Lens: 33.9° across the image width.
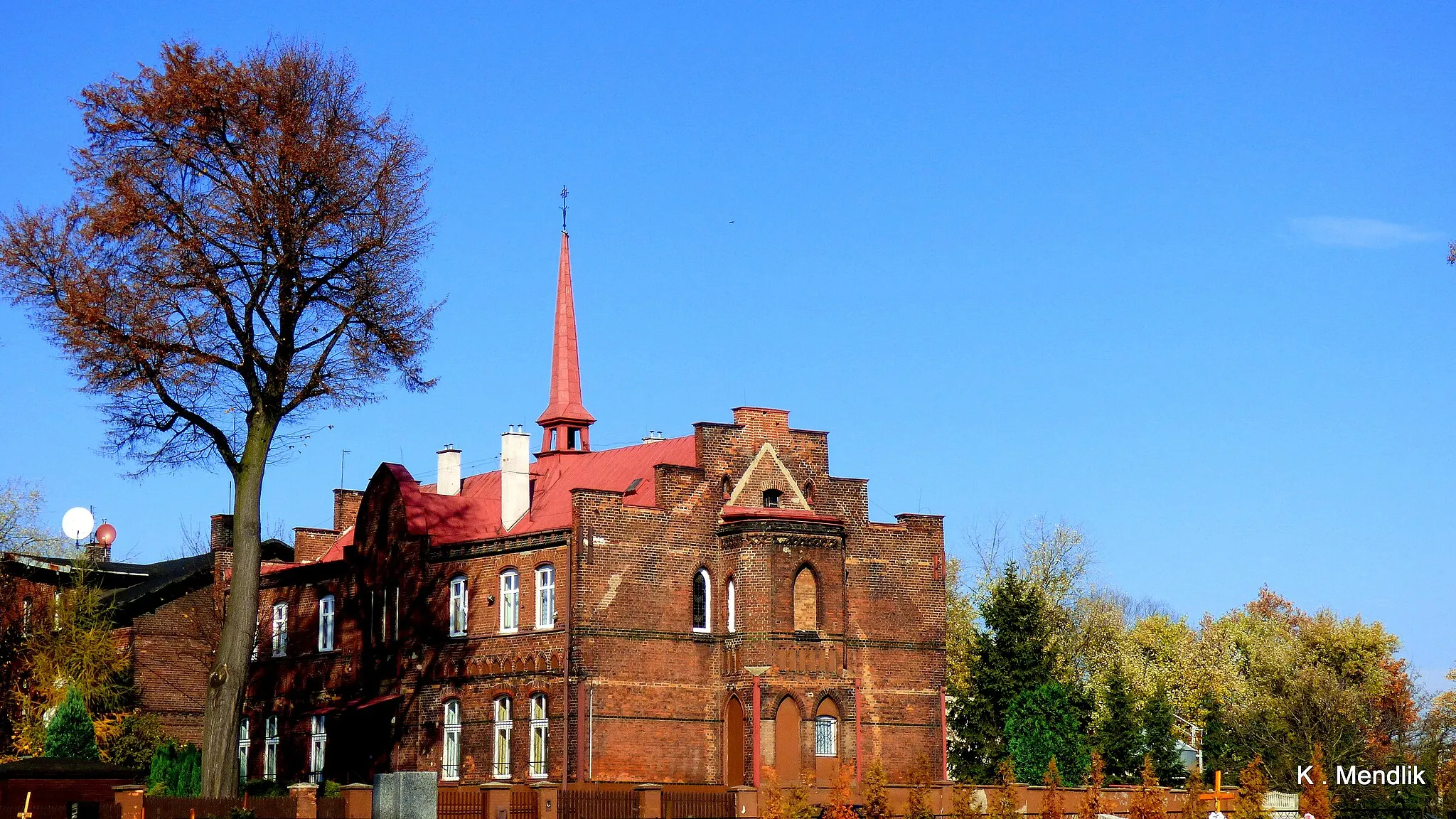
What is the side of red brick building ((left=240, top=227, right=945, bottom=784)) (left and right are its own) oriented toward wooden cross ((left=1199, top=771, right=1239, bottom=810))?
left

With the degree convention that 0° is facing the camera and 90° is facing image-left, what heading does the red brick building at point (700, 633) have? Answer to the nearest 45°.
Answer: approximately 45°

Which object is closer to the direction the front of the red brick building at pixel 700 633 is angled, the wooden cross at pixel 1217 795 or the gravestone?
the gravestone

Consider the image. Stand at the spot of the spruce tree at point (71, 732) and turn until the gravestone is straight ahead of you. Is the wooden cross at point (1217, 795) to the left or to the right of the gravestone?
left

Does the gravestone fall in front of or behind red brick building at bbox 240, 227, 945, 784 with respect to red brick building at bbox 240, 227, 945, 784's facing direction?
in front
